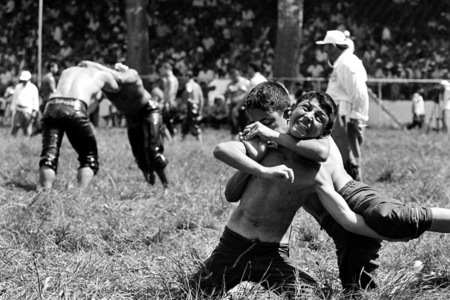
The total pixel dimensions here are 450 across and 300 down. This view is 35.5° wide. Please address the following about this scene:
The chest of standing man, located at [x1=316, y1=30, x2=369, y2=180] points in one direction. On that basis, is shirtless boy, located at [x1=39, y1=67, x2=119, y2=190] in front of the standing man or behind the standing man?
in front

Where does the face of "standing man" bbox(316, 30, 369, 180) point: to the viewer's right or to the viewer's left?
to the viewer's left

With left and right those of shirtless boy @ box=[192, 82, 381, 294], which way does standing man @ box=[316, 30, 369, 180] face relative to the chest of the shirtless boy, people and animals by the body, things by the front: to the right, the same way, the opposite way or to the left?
to the right

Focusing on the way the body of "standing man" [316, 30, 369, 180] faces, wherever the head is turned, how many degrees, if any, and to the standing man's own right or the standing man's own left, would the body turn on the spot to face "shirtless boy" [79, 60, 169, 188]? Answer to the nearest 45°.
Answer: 0° — they already face them

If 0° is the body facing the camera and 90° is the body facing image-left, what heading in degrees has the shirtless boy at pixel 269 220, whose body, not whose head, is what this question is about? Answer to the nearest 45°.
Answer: approximately 0°

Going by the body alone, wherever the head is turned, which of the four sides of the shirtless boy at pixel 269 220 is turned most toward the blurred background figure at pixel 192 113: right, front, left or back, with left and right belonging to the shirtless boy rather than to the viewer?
back

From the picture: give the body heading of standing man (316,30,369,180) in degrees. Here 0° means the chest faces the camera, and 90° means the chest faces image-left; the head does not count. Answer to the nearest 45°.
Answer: approximately 90°
